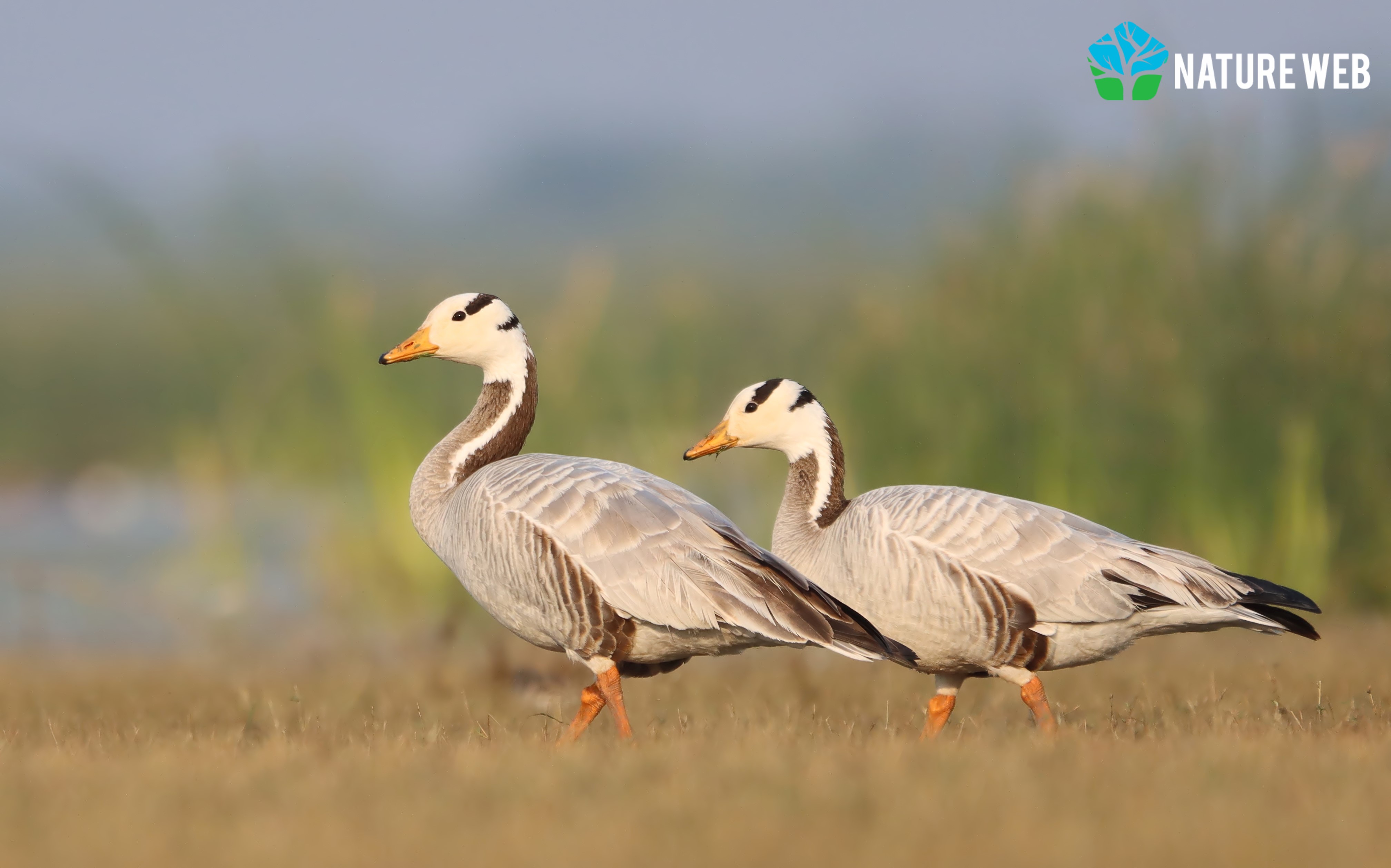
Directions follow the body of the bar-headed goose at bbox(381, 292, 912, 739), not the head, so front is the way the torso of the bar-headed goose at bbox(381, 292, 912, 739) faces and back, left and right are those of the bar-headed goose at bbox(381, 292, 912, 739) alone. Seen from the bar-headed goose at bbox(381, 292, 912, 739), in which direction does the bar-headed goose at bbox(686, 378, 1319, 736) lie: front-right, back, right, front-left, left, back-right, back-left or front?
back

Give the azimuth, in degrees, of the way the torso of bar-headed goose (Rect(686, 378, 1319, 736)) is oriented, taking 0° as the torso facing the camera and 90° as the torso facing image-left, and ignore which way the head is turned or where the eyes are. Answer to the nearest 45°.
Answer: approximately 90°

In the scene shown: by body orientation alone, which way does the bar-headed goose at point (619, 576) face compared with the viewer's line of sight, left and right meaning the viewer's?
facing to the left of the viewer

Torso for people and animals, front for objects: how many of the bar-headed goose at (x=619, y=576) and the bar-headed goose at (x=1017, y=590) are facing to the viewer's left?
2

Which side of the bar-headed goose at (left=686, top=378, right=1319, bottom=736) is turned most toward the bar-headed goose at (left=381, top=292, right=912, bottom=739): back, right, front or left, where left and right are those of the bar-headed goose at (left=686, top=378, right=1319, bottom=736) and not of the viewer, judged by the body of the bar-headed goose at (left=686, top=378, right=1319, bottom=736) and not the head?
front
